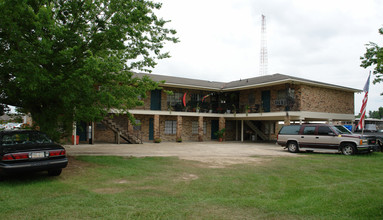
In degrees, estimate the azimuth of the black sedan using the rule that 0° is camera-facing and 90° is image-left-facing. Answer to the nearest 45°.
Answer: approximately 135°

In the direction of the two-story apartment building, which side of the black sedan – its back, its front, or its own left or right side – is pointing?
right

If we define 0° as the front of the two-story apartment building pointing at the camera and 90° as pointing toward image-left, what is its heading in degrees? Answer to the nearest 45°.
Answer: approximately 0°

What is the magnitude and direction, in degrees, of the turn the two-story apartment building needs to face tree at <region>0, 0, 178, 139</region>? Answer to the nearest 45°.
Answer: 0° — it already faces it

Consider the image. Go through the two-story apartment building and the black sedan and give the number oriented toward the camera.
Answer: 1

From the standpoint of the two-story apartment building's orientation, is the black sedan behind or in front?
in front

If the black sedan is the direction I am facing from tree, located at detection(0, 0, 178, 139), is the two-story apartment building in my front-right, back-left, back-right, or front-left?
back-left
